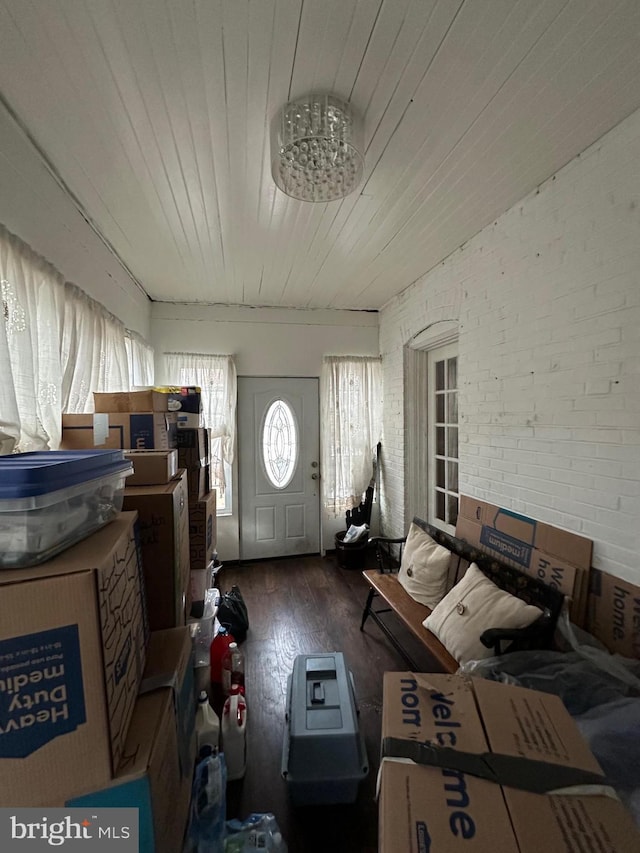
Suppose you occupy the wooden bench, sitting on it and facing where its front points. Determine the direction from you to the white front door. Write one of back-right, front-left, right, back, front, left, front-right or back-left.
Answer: right

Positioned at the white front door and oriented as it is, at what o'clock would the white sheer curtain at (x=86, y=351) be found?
The white sheer curtain is roughly at 1 o'clock from the white front door.

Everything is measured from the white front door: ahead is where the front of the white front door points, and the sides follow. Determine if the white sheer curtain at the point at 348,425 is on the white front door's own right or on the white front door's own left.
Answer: on the white front door's own left

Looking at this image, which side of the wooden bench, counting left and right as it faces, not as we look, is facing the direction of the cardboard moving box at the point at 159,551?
front

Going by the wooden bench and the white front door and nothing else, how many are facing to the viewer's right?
0

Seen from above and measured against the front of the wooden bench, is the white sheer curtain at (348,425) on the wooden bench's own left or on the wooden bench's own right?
on the wooden bench's own right

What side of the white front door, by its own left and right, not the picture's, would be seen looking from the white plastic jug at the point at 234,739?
front

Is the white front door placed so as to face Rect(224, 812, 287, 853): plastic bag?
yes

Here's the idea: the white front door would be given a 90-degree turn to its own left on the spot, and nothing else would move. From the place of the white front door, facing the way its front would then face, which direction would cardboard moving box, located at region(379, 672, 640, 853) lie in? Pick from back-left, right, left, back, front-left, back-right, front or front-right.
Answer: right

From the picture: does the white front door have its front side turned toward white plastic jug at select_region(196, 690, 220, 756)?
yes

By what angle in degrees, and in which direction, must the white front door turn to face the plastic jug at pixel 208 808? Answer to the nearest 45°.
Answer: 0° — it already faces it

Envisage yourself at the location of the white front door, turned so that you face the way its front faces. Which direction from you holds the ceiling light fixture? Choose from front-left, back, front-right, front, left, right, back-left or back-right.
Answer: front

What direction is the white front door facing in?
toward the camera

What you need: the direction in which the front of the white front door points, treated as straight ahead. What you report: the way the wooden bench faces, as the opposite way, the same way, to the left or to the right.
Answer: to the right
